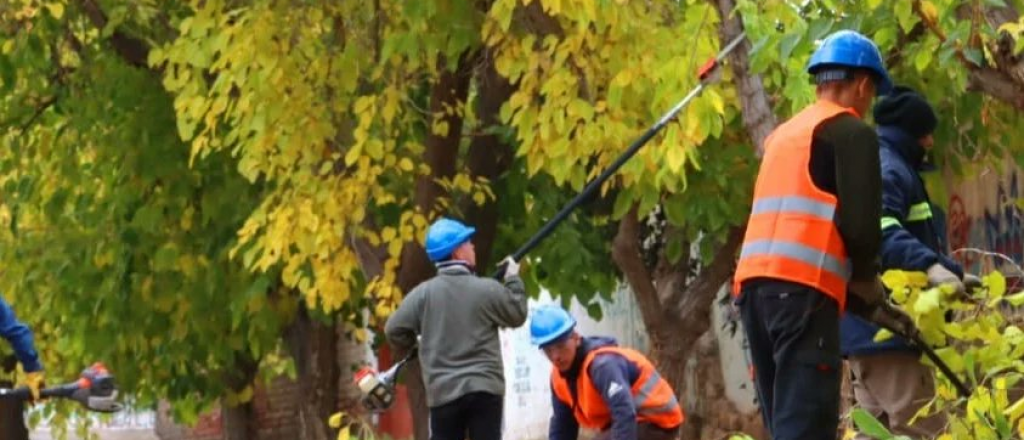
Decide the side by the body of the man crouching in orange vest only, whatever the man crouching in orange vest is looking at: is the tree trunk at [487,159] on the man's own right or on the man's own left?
on the man's own right

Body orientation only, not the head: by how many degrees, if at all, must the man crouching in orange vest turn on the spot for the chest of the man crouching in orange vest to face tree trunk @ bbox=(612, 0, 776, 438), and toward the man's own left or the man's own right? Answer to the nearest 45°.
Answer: approximately 135° to the man's own right

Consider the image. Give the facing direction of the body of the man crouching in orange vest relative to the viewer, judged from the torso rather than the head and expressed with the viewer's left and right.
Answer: facing the viewer and to the left of the viewer

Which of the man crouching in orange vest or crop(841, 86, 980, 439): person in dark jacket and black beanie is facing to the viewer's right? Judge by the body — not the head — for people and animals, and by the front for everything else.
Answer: the person in dark jacket and black beanie

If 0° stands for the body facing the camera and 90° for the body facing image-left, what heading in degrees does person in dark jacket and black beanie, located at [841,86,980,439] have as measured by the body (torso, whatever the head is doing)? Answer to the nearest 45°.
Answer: approximately 270°

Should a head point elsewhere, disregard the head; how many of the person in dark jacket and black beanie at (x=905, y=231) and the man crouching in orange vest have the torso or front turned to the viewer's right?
1

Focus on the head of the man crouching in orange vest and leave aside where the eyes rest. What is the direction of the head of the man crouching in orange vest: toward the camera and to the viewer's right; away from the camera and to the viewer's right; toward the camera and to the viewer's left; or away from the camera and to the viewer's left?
toward the camera and to the viewer's left

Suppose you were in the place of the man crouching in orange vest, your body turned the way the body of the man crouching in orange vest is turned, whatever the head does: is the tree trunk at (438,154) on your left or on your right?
on your right
